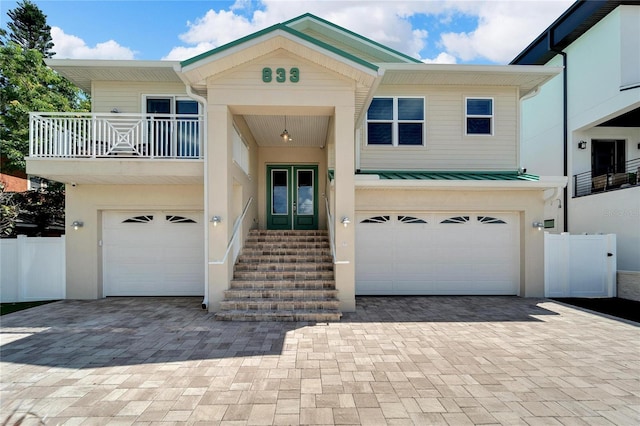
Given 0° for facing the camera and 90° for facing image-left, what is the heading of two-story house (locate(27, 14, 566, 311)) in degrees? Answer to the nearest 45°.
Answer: approximately 0°

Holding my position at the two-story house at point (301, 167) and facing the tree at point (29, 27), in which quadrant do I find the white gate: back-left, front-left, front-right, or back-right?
back-right

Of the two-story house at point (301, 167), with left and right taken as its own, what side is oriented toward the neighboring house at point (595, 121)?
left

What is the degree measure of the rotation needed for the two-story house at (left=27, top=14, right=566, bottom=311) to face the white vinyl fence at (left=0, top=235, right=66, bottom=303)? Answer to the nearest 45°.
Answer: approximately 90° to its right

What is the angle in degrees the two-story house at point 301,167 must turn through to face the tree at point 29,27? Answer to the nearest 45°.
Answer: approximately 135° to its right

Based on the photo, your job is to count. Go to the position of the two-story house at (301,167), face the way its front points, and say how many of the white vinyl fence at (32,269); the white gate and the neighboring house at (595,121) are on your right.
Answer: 1

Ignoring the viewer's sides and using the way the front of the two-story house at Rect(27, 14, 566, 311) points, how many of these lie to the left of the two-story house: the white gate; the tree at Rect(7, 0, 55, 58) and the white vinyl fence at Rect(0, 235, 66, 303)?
1
